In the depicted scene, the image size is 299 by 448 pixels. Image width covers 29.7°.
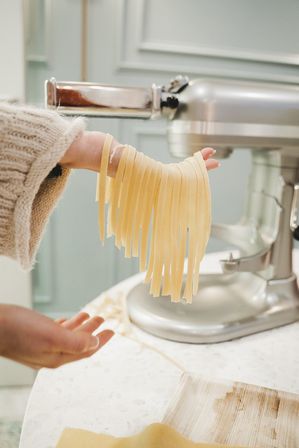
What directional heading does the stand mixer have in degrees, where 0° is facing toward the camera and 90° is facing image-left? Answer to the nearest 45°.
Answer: approximately 90°
